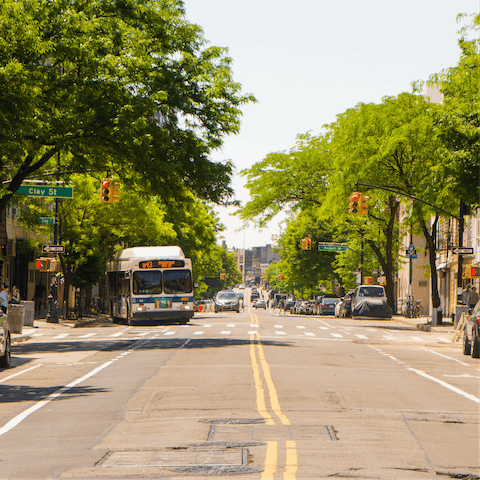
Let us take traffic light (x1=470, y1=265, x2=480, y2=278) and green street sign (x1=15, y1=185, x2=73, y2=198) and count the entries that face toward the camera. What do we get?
2

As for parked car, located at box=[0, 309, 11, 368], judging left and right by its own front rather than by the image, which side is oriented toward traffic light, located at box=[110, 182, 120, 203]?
back

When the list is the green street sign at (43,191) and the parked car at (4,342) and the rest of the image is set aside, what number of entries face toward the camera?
2

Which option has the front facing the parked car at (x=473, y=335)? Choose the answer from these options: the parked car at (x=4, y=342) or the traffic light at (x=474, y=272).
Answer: the traffic light

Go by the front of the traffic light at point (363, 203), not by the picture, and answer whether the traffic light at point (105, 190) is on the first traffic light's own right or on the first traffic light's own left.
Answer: on the first traffic light's own right

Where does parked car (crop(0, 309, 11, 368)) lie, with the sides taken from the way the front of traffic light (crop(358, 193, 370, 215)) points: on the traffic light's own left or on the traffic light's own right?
on the traffic light's own right

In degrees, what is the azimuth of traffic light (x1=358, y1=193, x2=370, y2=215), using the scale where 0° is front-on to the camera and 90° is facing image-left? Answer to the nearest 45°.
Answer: approximately 315°
